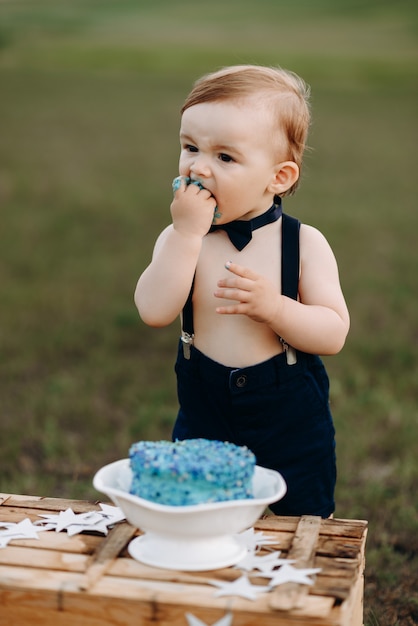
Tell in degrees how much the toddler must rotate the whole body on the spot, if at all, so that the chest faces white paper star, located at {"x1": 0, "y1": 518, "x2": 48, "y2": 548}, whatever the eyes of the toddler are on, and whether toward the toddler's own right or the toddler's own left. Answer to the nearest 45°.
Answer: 0° — they already face it

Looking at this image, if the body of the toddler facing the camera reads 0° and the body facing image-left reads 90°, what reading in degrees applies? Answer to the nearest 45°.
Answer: approximately 45°

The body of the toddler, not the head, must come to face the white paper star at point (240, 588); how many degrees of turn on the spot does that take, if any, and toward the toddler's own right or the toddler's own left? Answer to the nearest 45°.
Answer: approximately 45° to the toddler's own left

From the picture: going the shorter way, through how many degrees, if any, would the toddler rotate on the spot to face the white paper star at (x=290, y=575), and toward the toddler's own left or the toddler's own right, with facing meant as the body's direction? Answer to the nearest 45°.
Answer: approximately 45° to the toddler's own left
